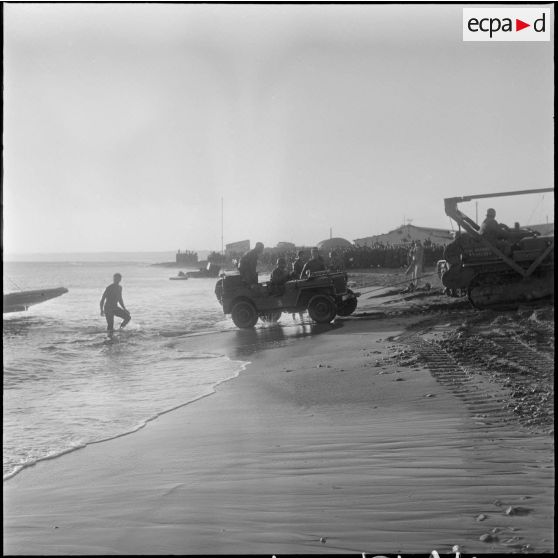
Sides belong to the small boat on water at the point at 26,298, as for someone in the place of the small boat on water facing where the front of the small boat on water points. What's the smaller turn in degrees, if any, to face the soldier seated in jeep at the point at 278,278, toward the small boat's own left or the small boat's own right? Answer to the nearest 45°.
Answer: approximately 45° to the small boat's own right

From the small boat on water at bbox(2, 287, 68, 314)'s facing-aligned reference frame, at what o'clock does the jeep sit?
The jeep is roughly at 1 o'clock from the small boat on water.

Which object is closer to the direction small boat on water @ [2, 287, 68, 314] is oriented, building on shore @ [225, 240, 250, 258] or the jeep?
the jeep

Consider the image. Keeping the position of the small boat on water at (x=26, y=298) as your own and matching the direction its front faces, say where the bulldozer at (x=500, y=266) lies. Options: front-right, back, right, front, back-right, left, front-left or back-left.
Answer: front-right

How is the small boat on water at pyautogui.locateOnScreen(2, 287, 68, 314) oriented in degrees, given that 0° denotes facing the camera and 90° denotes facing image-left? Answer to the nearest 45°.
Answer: approximately 270°

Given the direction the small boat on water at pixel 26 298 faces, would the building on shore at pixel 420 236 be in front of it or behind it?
in front

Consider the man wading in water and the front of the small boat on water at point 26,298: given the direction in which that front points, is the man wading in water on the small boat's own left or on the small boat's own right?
on the small boat's own right
